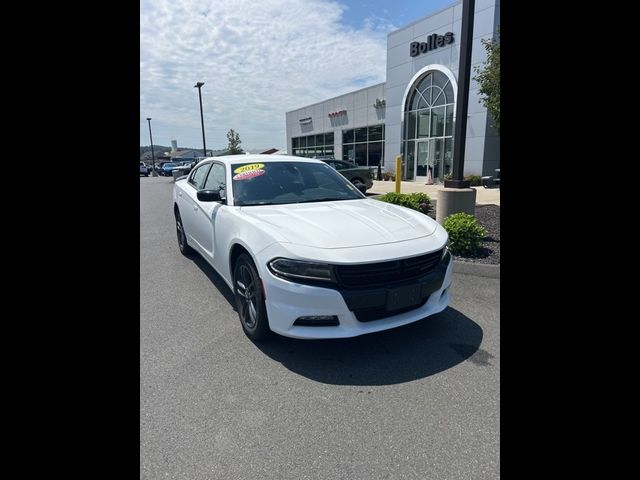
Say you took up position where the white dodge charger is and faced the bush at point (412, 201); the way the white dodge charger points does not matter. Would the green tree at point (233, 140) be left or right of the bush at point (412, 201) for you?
left

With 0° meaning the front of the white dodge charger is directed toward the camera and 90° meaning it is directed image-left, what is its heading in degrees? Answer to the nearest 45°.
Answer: approximately 315°

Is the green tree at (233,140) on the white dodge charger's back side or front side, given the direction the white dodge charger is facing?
on the back side

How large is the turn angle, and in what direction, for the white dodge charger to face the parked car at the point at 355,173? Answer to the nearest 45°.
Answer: approximately 135° to its left

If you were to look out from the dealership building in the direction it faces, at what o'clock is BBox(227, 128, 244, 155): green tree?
The green tree is roughly at 3 o'clock from the dealership building.

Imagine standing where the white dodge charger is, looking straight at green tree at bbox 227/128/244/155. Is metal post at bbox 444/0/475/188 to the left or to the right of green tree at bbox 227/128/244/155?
right

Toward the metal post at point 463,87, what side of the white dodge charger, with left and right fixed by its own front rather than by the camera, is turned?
left

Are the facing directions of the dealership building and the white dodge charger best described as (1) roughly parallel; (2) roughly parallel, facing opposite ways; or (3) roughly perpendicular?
roughly perpendicular

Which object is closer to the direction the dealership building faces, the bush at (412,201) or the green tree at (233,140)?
the bush

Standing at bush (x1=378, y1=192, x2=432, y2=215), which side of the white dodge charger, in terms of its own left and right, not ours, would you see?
left

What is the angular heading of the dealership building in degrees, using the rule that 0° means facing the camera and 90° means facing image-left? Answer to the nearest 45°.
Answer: approximately 45°
